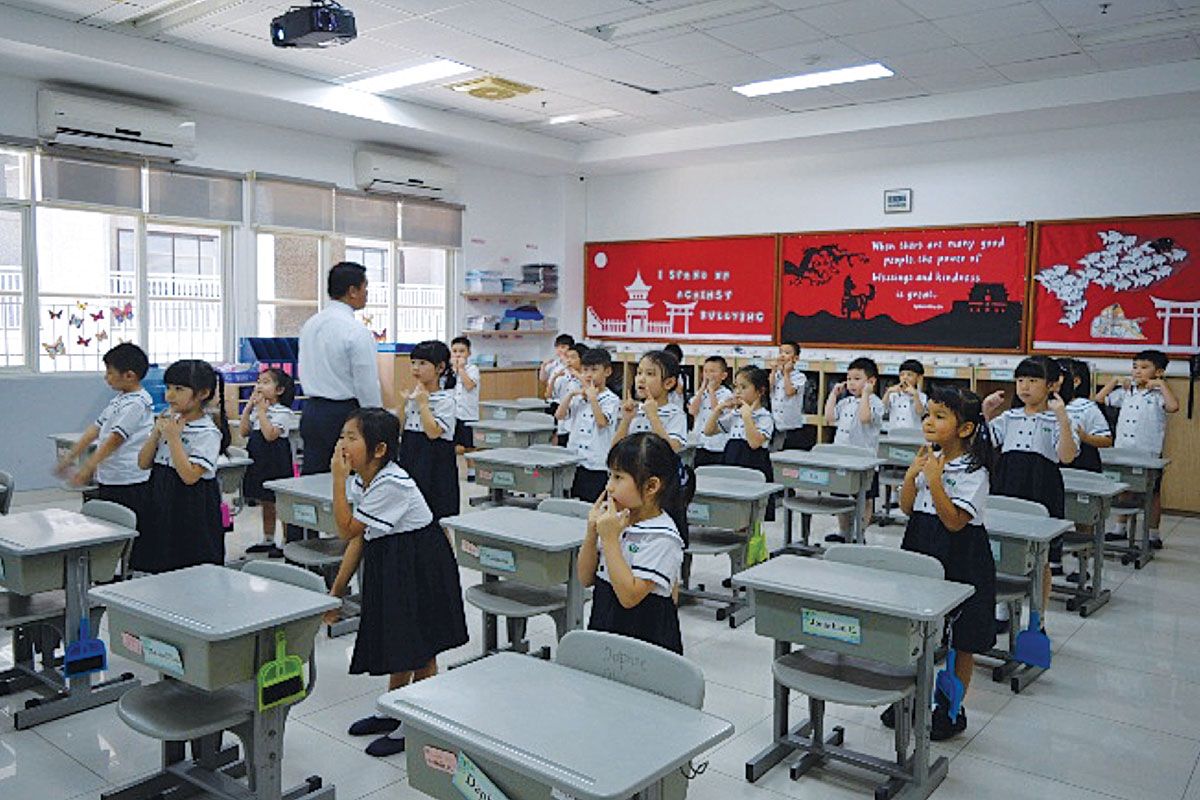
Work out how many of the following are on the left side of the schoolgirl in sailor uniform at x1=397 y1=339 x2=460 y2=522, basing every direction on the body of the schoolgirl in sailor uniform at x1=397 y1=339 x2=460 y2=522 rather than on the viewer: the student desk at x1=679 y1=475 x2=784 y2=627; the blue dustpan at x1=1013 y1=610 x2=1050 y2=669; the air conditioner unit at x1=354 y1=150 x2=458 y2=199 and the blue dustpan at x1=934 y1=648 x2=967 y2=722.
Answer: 3

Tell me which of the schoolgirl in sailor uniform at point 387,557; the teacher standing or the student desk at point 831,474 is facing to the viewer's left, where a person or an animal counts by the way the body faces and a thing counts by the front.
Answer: the schoolgirl in sailor uniform

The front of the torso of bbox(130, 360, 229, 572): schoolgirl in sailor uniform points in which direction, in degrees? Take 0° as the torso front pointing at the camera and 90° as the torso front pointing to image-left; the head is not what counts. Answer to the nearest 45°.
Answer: approximately 45°

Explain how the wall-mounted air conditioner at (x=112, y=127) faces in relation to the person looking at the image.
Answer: facing the viewer and to the right of the viewer

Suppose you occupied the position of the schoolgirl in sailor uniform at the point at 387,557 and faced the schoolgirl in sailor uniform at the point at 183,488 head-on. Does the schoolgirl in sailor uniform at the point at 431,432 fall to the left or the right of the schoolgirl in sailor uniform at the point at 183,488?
right

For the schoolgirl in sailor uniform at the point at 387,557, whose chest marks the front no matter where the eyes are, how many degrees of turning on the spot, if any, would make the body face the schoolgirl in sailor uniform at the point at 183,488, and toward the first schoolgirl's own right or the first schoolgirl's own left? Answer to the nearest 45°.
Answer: approximately 45° to the first schoolgirl's own right

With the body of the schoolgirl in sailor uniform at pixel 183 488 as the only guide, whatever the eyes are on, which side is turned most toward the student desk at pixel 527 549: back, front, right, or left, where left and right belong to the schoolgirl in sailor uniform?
left

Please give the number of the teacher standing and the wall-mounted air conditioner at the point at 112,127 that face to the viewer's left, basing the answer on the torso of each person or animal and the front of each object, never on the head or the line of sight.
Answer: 0

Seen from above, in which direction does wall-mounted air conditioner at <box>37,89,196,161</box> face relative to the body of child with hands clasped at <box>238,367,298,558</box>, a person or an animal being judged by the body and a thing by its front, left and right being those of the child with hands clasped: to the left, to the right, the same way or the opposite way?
to the left

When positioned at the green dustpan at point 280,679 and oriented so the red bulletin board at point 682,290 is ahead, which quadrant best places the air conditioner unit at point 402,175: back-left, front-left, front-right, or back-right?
front-left

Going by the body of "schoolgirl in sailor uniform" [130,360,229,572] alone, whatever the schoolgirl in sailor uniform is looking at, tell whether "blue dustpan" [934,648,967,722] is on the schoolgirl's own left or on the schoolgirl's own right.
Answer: on the schoolgirl's own left

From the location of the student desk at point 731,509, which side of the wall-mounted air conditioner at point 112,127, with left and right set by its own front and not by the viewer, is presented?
front
